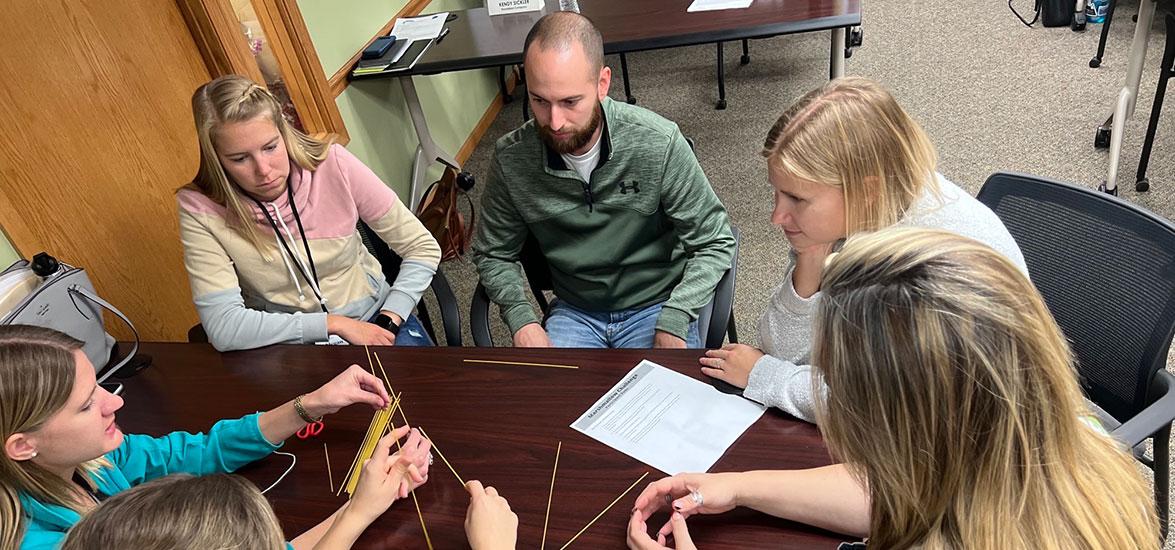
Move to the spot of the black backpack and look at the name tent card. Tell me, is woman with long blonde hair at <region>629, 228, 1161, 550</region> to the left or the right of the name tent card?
left

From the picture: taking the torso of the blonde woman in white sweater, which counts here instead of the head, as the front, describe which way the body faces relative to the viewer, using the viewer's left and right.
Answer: facing to the left of the viewer

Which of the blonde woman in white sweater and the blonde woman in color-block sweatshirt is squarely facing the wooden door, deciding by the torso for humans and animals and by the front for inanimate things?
the blonde woman in white sweater

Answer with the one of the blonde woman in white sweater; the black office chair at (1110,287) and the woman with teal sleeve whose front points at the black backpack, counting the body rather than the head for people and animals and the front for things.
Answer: the woman with teal sleeve

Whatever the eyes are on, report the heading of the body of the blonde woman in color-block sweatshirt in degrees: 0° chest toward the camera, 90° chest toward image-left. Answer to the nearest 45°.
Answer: approximately 315°

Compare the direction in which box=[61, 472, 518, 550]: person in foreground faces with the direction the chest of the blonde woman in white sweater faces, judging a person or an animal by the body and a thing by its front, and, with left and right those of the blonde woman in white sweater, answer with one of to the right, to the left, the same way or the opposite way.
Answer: to the right

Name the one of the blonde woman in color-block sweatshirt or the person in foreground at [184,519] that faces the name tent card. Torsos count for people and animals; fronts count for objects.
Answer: the person in foreground

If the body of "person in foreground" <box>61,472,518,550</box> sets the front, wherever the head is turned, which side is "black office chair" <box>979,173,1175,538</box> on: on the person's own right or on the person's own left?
on the person's own right

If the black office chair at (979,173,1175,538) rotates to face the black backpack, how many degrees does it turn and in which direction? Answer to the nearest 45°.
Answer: approximately 135° to its right

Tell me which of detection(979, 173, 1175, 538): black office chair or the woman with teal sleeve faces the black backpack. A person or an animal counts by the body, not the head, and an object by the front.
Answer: the woman with teal sleeve

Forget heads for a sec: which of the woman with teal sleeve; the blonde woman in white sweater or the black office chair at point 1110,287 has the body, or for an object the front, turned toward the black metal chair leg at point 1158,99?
the woman with teal sleeve

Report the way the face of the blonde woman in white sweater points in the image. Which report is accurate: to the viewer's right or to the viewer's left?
to the viewer's left

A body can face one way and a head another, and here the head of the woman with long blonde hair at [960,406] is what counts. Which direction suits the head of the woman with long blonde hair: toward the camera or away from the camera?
away from the camera

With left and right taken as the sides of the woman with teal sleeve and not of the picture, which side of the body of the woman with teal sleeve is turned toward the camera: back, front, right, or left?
right

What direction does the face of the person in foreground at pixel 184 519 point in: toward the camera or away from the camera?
away from the camera

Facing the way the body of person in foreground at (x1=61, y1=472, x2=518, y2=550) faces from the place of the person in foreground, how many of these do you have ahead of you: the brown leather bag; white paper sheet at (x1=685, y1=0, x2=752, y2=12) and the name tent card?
3

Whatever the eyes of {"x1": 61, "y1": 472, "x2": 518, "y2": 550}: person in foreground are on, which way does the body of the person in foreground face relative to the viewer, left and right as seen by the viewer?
facing away from the viewer and to the right of the viewer
